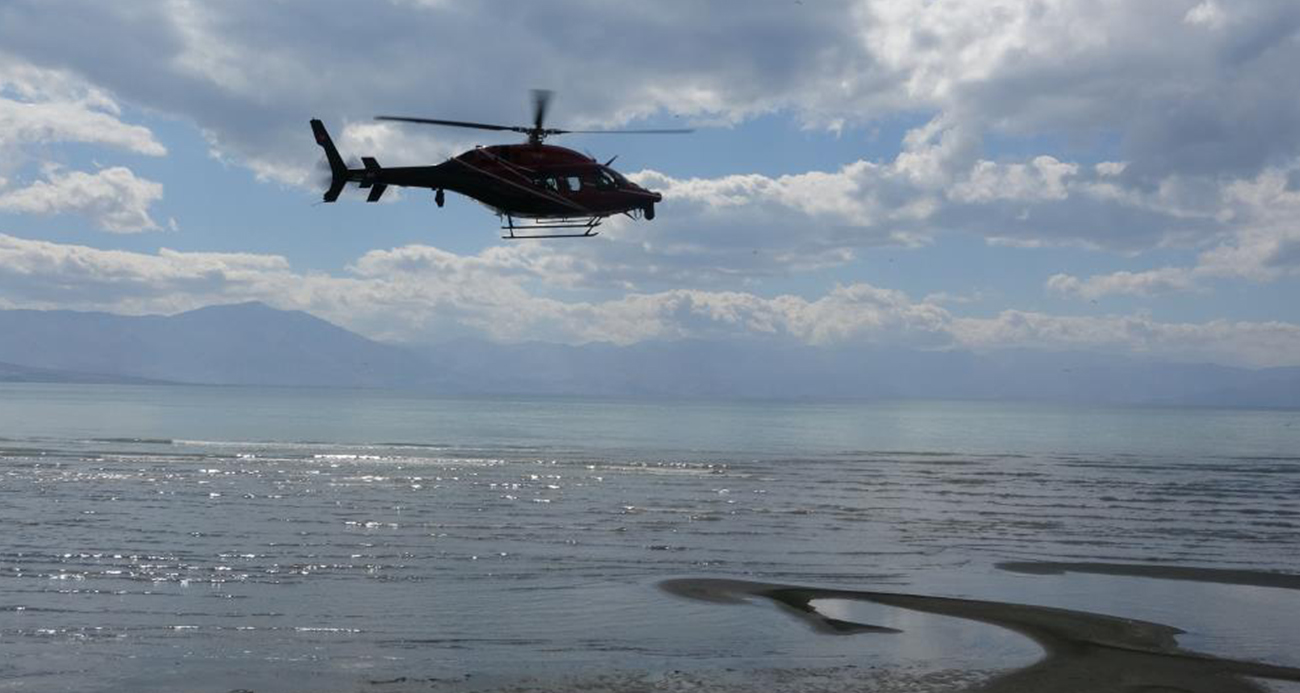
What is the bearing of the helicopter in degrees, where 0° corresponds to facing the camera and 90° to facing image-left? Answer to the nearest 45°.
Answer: approximately 270°
